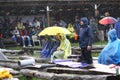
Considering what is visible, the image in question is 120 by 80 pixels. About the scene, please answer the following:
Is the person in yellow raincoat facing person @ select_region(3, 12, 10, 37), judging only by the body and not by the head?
no

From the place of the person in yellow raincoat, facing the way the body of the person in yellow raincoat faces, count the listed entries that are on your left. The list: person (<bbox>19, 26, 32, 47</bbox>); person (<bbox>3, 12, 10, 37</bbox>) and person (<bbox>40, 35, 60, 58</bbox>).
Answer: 0

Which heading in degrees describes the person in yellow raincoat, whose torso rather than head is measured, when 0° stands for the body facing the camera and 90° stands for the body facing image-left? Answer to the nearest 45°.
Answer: approximately 90°

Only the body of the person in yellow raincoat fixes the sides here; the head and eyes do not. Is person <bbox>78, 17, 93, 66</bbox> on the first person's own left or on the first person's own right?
on the first person's own left
